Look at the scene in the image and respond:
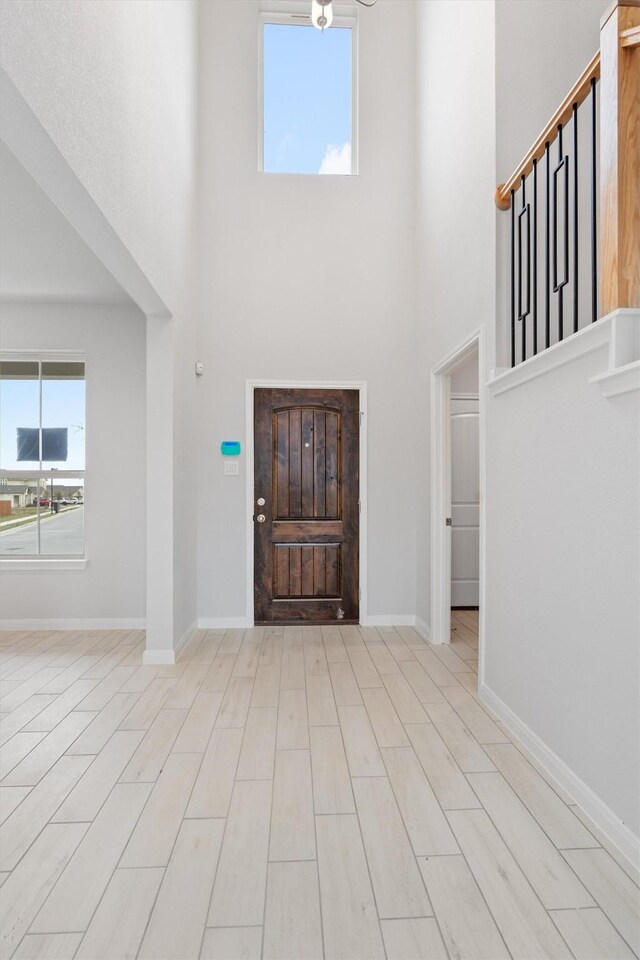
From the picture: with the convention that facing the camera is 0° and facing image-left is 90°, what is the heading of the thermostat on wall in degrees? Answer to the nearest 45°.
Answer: approximately 0°

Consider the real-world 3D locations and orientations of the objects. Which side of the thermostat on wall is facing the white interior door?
left

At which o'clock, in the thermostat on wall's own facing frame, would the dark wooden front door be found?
The dark wooden front door is roughly at 9 o'clock from the thermostat on wall.
